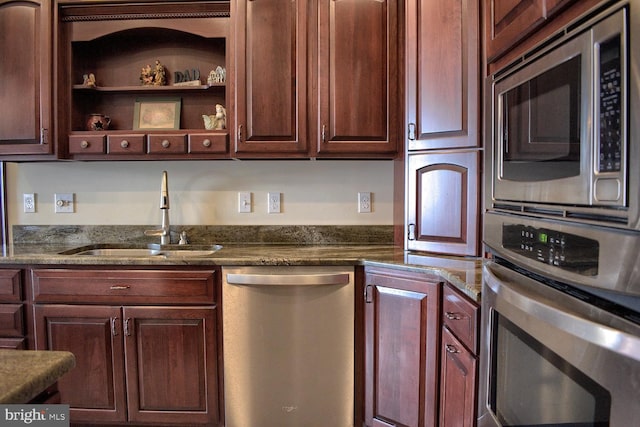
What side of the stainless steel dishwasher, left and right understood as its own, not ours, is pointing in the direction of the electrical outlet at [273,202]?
back

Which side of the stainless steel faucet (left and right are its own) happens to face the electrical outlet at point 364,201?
left

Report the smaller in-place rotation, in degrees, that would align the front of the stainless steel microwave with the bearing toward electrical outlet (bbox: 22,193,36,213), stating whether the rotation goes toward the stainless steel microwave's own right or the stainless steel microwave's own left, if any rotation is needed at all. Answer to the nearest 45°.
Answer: approximately 45° to the stainless steel microwave's own right

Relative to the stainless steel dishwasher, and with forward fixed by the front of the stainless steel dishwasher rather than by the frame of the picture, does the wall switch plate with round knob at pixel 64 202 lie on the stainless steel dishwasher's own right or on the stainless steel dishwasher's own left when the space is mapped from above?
on the stainless steel dishwasher's own right

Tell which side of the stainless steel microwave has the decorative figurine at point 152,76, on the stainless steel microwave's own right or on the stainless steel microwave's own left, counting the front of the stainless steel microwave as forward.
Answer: on the stainless steel microwave's own right

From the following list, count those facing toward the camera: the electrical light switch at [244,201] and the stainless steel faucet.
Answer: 2

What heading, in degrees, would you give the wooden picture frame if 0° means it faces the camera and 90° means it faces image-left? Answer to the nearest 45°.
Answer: approximately 0°

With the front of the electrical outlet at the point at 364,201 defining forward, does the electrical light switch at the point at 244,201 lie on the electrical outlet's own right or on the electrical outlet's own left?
on the electrical outlet's own right

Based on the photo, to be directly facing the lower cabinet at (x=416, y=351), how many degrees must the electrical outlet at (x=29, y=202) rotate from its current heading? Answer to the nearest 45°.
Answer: approximately 45° to its left

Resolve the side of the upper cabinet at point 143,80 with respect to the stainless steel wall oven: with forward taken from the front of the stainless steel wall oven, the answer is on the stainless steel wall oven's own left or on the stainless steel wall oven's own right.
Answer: on the stainless steel wall oven's own right
